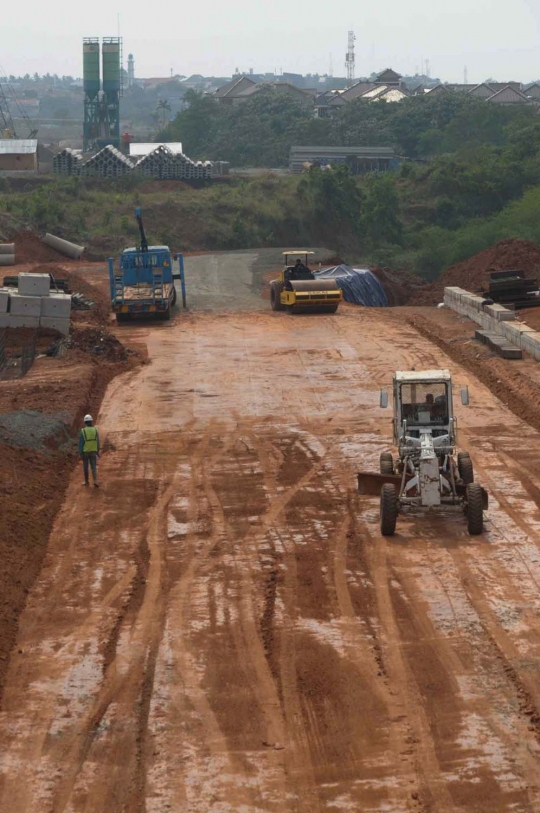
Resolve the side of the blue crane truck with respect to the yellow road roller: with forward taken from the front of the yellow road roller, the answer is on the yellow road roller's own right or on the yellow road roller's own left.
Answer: on the yellow road roller's own right

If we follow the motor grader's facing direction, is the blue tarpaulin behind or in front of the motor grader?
behind

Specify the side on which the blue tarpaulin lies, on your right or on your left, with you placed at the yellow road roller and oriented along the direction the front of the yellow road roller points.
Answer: on your left

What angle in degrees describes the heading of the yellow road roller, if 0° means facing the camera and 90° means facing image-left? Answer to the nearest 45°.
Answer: approximately 315°

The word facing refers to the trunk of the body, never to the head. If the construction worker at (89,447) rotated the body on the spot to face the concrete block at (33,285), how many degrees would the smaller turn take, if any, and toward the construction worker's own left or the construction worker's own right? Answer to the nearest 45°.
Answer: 0° — they already face it

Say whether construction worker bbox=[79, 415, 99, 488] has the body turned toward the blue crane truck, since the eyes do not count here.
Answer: yes

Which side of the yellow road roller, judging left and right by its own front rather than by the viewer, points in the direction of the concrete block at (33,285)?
right

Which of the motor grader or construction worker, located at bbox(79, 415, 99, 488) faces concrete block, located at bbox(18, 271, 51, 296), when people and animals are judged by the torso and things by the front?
the construction worker

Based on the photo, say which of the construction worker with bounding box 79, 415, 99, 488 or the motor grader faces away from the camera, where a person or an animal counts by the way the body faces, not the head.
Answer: the construction worker

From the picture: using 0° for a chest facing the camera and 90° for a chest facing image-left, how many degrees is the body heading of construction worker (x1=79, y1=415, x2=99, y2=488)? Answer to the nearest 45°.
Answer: approximately 180°

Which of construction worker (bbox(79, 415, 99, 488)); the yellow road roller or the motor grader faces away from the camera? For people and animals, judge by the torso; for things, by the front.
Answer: the construction worker
